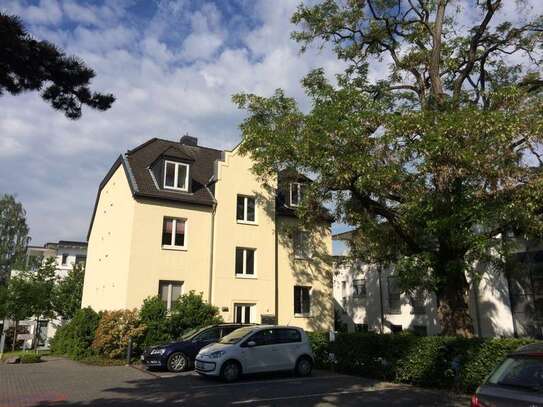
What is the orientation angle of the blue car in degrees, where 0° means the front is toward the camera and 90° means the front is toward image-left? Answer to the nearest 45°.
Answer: approximately 45°

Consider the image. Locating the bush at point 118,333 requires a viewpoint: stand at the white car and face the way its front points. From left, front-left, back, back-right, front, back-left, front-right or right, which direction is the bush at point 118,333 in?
right

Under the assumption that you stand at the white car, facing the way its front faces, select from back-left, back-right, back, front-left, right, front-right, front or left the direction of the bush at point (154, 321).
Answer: right

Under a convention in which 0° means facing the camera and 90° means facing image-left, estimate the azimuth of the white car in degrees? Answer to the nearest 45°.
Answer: approximately 45°

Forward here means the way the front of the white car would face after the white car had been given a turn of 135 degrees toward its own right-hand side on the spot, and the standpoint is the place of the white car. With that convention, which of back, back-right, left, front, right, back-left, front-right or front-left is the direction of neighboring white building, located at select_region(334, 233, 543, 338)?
front-right

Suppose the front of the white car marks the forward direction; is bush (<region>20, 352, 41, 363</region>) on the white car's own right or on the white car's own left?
on the white car's own right

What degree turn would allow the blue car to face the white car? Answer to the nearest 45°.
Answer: approximately 90° to its left

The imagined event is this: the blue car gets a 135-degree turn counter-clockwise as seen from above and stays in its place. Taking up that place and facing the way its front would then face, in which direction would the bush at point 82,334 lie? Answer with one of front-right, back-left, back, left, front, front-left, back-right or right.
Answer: back-left

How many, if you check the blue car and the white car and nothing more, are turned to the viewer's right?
0

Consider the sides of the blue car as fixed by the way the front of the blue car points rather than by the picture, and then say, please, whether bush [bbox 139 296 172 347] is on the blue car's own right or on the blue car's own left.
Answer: on the blue car's own right

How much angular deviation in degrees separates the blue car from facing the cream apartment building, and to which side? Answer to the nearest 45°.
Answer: approximately 135° to its right

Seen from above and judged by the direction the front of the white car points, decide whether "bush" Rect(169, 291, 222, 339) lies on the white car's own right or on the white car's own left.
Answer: on the white car's own right
